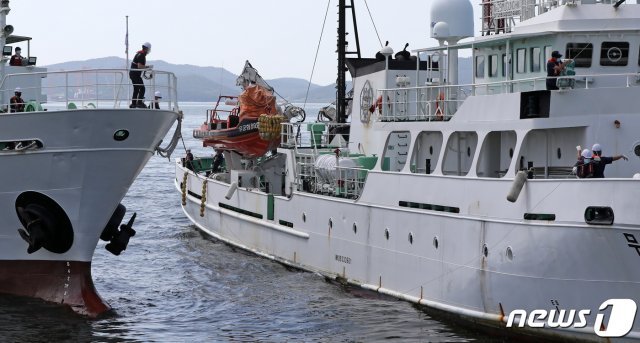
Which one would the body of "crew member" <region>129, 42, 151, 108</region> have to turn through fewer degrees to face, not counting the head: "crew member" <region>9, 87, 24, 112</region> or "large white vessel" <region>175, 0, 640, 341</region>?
the large white vessel

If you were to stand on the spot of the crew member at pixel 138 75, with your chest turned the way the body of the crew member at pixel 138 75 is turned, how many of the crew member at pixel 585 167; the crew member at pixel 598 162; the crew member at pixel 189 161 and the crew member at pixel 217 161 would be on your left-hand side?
2

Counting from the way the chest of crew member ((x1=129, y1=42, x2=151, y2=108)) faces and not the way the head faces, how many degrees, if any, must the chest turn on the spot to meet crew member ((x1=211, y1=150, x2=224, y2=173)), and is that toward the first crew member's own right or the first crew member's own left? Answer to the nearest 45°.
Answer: approximately 90° to the first crew member's own left

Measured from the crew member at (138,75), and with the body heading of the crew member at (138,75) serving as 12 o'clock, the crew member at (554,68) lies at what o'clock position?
the crew member at (554,68) is roughly at 1 o'clock from the crew member at (138,75).

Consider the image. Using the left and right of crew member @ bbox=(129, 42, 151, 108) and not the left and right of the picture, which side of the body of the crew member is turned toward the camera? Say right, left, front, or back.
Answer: right

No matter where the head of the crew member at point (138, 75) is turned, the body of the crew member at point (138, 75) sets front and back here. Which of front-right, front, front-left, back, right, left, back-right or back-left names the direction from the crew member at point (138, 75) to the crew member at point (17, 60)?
back-left

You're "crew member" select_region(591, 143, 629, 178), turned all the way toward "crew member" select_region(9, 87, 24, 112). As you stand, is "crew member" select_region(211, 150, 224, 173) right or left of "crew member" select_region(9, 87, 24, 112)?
right

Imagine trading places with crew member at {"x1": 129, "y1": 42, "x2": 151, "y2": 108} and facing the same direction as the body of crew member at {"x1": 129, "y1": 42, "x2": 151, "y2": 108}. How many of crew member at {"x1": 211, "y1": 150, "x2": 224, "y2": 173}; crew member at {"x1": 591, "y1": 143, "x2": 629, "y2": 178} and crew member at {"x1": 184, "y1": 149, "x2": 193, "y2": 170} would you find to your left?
2

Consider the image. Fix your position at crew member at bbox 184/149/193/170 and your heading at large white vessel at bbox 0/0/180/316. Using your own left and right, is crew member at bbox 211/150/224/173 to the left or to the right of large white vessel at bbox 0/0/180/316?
left

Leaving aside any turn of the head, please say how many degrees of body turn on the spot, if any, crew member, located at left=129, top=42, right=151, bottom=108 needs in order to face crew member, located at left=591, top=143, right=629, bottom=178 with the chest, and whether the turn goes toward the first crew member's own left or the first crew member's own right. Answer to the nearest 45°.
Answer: approximately 45° to the first crew member's own right
